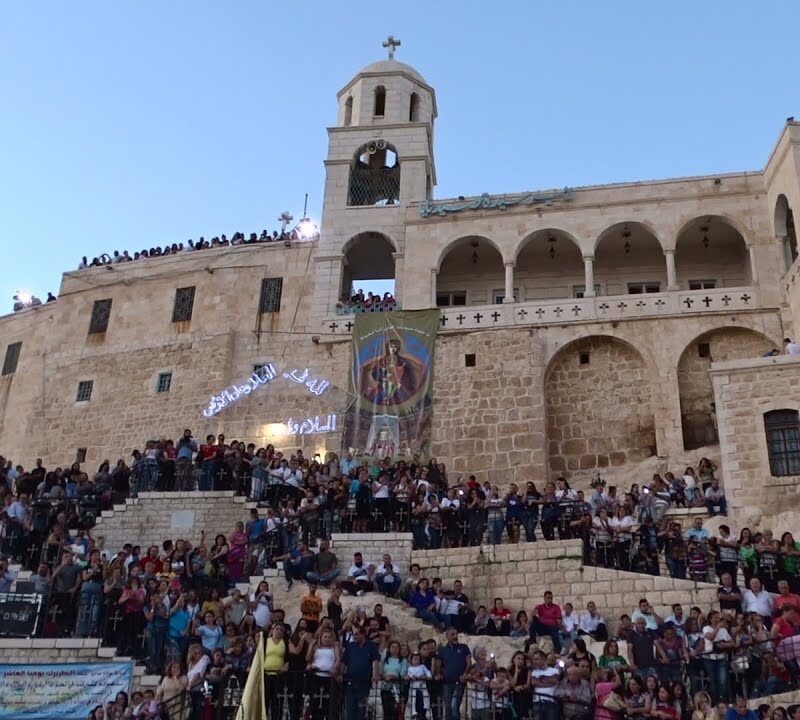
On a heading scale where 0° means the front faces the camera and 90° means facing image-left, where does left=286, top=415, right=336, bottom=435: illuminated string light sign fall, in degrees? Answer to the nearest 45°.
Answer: approximately 0°

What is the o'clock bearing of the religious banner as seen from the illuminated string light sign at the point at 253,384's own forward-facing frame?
The religious banner is roughly at 10 o'clock from the illuminated string light sign.

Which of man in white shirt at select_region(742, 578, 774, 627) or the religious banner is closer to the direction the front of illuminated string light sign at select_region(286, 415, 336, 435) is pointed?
the man in white shirt
